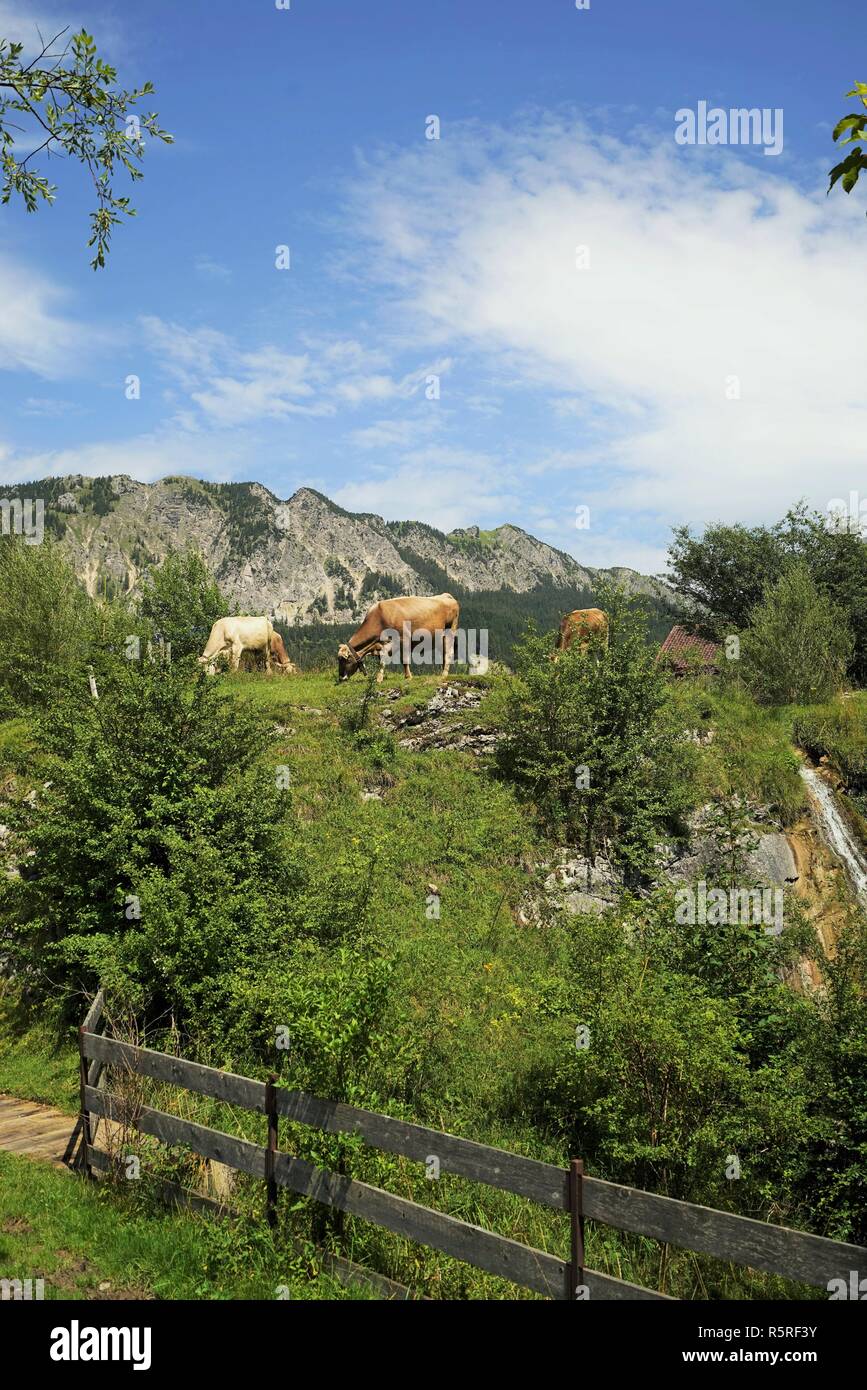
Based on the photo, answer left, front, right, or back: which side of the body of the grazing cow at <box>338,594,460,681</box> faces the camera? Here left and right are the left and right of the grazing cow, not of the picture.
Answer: left

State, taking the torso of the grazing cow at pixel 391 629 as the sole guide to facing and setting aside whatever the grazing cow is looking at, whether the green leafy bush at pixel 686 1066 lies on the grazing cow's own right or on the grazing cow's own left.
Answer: on the grazing cow's own left

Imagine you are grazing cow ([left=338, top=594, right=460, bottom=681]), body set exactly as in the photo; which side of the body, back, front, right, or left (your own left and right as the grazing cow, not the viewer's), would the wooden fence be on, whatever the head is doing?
left

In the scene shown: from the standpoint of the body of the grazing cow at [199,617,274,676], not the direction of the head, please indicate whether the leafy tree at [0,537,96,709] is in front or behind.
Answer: in front

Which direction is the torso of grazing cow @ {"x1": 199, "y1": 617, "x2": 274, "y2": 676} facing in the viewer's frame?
to the viewer's left

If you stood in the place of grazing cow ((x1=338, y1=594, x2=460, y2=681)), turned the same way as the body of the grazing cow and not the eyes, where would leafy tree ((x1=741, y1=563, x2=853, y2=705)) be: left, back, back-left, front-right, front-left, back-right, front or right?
back

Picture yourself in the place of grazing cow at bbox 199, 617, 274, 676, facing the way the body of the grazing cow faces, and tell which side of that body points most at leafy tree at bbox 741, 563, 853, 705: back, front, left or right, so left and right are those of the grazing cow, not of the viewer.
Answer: back

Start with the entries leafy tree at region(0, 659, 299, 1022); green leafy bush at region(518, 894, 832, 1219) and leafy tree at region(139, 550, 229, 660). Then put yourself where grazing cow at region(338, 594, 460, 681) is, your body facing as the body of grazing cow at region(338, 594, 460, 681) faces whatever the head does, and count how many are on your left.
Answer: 2

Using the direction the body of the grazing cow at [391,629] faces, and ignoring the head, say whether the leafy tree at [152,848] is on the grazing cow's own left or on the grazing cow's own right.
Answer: on the grazing cow's own left

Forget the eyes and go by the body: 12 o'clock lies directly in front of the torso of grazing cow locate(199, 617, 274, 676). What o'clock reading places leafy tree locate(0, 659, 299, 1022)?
The leafy tree is roughly at 9 o'clock from the grazing cow.

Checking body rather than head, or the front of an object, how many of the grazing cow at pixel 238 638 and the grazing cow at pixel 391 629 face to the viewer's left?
2
